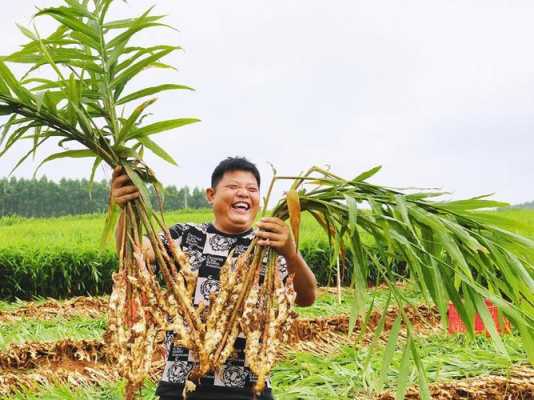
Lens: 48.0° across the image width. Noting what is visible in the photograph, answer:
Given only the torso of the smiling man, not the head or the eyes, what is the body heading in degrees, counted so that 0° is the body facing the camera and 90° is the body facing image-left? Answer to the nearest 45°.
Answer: approximately 0°
